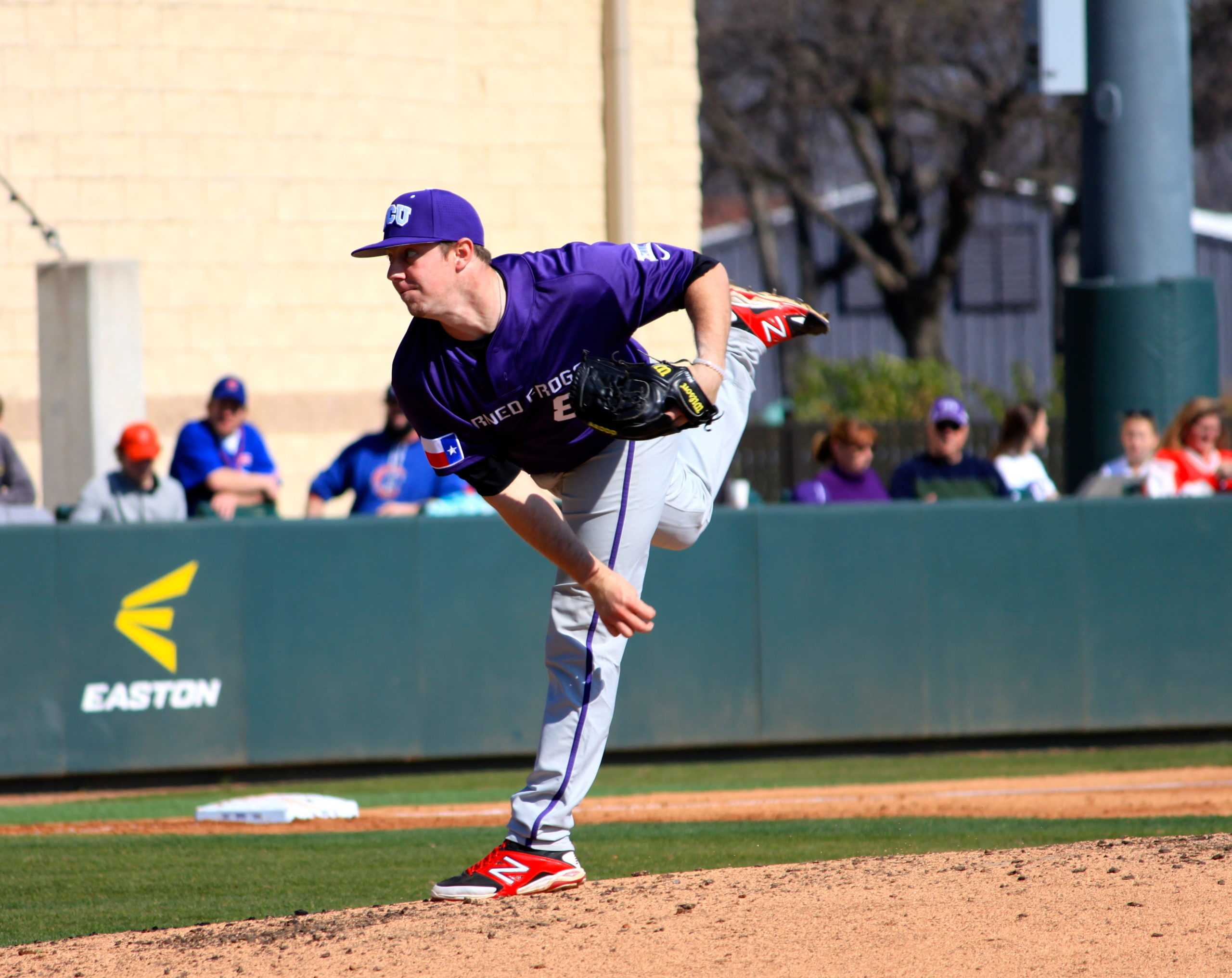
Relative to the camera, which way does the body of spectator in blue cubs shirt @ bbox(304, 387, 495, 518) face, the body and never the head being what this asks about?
toward the camera

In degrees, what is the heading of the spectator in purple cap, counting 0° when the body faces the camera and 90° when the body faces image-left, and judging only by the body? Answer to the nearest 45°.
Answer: approximately 0°

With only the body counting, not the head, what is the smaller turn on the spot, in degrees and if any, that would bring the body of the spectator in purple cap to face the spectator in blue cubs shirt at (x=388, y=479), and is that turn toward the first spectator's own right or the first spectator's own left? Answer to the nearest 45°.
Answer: approximately 90° to the first spectator's own right

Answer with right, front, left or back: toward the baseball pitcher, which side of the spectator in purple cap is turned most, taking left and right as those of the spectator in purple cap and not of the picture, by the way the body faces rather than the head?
front

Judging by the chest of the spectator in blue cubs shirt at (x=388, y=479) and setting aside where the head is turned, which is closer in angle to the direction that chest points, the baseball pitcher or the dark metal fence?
the baseball pitcher

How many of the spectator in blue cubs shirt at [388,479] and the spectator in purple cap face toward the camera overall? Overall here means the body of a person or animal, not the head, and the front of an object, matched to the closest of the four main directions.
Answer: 2

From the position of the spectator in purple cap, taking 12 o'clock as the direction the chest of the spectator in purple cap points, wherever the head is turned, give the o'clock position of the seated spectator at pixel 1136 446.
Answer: The seated spectator is roughly at 8 o'clock from the spectator in purple cap.

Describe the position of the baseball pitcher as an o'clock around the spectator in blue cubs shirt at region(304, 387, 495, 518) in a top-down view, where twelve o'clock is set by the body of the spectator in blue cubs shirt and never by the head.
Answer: The baseball pitcher is roughly at 12 o'clock from the spectator in blue cubs shirt.

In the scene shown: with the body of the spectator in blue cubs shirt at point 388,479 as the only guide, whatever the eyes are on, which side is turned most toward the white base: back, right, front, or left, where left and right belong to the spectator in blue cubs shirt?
front

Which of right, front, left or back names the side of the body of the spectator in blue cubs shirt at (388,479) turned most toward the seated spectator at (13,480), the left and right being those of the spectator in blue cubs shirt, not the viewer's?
right
